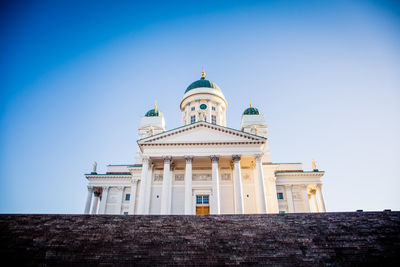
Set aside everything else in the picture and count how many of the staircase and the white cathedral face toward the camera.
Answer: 2

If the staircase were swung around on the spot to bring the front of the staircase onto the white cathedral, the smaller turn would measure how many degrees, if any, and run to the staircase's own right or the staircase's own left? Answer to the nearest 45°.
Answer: approximately 180°

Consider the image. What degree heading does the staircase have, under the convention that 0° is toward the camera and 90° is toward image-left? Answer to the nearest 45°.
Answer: approximately 0°

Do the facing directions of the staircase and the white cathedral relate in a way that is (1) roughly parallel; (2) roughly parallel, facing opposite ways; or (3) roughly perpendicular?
roughly parallel

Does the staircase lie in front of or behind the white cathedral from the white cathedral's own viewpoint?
in front

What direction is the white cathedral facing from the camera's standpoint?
toward the camera
